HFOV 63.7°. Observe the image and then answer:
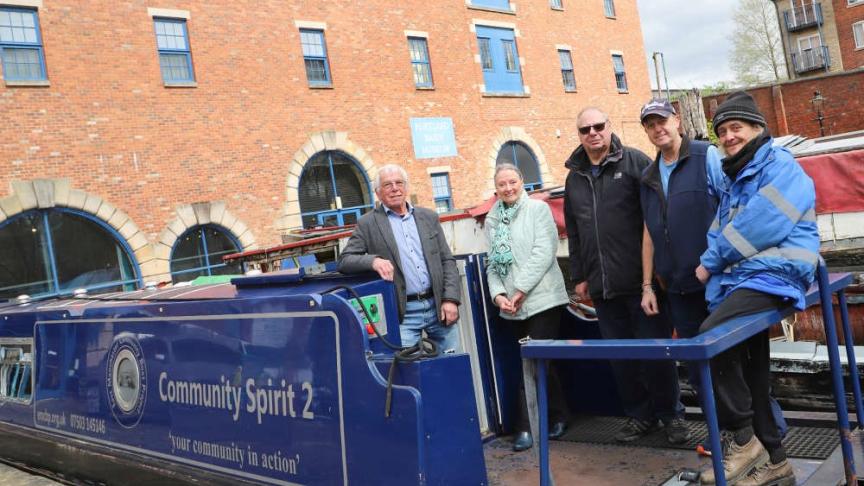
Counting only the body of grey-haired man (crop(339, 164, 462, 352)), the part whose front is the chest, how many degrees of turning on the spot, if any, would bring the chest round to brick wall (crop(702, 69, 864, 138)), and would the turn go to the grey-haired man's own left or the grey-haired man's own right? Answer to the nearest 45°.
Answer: approximately 135° to the grey-haired man's own left

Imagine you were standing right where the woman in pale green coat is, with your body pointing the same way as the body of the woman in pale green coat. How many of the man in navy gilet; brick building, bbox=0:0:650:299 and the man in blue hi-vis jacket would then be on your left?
2

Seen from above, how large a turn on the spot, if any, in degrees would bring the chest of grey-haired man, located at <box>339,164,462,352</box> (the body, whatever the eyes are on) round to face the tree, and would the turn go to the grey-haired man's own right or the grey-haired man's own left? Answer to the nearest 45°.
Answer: approximately 135° to the grey-haired man's own left

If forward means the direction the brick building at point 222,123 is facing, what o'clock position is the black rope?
The black rope is roughly at 1 o'clock from the brick building.

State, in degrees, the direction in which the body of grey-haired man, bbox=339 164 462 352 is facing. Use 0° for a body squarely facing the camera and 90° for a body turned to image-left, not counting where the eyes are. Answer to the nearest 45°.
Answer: approximately 0°

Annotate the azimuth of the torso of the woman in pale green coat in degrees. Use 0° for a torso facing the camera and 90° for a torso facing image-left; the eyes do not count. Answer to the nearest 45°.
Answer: approximately 45°

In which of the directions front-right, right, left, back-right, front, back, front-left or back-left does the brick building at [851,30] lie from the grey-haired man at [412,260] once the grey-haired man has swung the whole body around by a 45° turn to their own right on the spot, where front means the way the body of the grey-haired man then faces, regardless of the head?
back

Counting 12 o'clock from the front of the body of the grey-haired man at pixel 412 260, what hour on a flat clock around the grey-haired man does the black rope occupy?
The black rope is roughly at 12 o'clock from the grey-haired man.

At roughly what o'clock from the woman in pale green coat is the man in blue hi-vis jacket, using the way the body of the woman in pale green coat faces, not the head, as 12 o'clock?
The man in blue hi-vis jacket is roughly at 9 o'clock from the woman in pale green coat.

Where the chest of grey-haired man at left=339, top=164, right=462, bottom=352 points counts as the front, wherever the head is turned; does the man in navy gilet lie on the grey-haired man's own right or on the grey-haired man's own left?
on the grey-haired man's own left

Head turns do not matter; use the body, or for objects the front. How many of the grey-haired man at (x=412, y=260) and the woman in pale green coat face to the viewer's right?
0

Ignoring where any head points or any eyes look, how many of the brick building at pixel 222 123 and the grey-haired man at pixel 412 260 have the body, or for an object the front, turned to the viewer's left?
0

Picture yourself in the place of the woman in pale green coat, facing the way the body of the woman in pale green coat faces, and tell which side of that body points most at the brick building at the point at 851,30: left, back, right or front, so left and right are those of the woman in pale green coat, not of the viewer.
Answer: back

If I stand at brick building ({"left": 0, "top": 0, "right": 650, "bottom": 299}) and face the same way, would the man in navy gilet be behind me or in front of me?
in front
